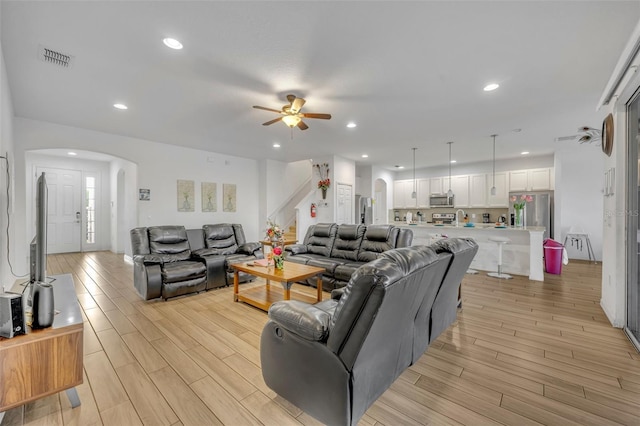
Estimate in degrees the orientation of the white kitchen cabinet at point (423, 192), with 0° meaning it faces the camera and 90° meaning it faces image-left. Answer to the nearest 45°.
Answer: approximately 0°

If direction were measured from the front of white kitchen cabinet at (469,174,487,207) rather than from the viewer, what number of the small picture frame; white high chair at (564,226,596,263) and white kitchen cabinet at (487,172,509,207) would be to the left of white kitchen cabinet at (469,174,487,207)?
2

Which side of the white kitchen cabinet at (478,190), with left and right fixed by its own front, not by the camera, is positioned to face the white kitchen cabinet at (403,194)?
right

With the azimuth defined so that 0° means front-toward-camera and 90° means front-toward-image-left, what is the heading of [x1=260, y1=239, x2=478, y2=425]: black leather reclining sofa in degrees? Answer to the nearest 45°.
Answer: approximately 135°

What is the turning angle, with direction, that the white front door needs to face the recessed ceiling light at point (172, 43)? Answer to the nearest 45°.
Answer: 0° — it already faces it

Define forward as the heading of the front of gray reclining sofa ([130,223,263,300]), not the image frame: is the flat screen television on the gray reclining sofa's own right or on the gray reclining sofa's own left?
on the gray reclining sofa's own right

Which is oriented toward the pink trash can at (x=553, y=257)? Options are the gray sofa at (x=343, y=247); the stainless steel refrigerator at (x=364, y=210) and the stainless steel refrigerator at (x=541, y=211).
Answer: the stainless steel refrigerator at (x=541, y=211)

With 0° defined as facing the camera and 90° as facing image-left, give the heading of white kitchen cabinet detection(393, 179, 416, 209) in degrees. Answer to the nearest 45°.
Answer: approximately 0°

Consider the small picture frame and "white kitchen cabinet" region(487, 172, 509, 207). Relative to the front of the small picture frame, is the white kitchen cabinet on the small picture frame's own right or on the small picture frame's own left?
on the small picture frame's own left
